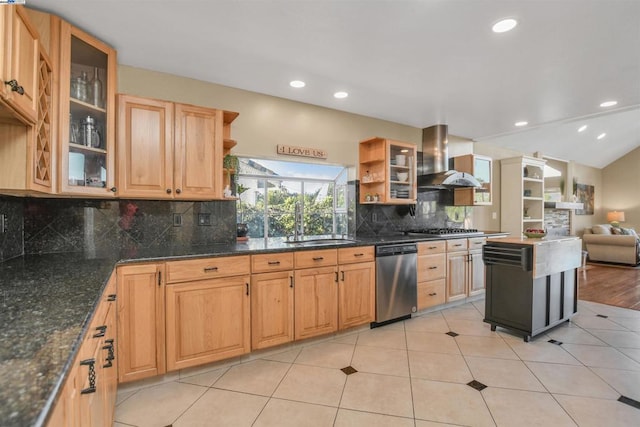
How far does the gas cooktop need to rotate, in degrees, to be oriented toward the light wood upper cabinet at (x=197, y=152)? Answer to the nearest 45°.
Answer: approximately 90° to its right

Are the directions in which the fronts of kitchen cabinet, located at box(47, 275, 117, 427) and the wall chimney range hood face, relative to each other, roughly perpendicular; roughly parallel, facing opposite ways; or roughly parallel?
roughly perpendicular

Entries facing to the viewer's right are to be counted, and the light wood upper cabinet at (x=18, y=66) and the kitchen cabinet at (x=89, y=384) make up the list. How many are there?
2

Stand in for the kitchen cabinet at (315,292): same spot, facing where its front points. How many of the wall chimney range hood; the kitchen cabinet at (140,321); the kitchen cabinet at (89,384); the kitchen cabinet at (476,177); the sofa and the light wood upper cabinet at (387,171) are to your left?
4

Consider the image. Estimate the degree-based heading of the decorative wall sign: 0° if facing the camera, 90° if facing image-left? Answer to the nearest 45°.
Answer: approximately 315°

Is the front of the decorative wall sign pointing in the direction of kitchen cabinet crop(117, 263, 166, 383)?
no

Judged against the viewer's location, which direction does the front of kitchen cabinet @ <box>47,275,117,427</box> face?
facing to the right of the viewer

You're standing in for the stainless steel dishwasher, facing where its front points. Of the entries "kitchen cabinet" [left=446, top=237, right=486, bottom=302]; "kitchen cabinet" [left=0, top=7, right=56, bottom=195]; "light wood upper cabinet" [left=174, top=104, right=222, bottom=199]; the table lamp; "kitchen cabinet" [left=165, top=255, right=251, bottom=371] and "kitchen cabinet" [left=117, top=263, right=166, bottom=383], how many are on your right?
4

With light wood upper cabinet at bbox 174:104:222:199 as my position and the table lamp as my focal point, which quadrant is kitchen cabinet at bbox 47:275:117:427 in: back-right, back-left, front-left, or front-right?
back-right

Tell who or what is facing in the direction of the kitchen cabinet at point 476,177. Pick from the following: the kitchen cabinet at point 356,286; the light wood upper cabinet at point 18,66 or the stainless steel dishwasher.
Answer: the light wood upper cabinet

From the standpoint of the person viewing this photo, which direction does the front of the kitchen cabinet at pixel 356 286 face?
facing the viewer and to the right of the viewer

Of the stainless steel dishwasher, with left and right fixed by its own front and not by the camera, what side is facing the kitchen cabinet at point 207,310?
right

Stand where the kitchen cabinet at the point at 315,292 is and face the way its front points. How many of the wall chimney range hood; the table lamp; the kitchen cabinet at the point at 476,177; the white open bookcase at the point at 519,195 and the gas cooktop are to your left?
5

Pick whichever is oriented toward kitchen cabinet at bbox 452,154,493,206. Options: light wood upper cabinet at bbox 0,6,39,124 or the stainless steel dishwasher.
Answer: the light wood upper cabinet

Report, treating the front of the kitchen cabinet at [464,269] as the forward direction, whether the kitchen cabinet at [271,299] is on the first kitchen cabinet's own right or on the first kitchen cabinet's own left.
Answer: on the first kitchen cabinet's own right

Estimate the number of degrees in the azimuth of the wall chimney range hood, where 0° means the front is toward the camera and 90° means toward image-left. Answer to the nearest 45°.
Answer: approximately 315°

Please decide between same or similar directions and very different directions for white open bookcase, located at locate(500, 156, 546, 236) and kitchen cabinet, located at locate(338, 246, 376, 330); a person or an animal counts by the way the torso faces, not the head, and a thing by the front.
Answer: same or similar directions

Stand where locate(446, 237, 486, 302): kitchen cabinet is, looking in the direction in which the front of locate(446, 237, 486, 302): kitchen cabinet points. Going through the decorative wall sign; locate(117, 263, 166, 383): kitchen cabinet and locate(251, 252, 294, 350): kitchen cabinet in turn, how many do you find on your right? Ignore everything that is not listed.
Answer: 3
